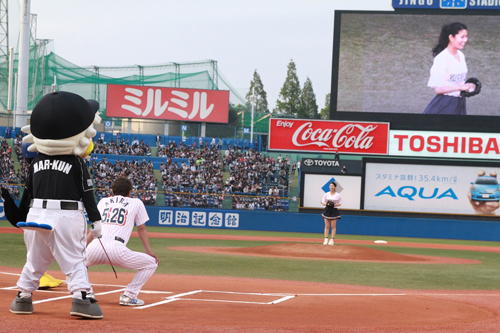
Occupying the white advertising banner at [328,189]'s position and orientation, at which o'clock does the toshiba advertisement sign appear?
The toshiba advertisement sign is roughly at 9 o'clock from the white advertising banner.

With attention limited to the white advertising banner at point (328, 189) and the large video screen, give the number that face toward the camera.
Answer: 2

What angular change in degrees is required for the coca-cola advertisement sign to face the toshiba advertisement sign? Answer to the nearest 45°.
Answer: approximately 90° to its left

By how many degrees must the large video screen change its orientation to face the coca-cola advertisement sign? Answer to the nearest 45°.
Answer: approximately 90° to its right

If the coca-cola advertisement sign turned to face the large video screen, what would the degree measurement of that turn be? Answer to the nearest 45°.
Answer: approximately 90° to its left
